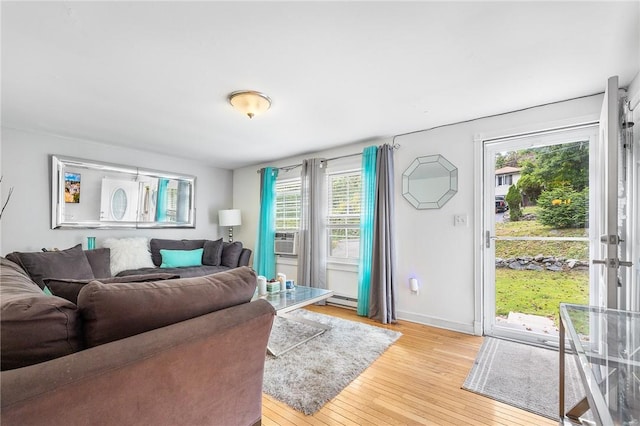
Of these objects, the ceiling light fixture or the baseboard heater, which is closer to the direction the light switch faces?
the ceiling light fixture

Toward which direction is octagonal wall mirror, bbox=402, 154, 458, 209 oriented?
toward the camera

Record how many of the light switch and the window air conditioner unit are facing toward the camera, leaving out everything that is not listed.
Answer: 2

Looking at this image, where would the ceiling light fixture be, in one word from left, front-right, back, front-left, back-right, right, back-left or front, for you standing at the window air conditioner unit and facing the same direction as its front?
front

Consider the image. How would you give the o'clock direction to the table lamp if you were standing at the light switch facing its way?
The table lamp is roughly at 3 o'clock from the light switch.

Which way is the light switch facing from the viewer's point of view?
toward the camera

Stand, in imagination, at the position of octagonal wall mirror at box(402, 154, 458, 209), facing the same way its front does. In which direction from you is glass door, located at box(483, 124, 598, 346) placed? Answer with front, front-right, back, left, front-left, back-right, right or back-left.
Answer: left

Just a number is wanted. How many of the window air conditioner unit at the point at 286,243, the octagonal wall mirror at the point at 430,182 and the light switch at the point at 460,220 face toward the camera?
3

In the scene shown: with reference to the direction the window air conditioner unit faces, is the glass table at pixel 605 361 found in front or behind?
in front

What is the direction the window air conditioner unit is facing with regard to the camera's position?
facing the viewer

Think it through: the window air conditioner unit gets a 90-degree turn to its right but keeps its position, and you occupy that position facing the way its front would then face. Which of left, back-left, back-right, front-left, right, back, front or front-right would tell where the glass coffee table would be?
left

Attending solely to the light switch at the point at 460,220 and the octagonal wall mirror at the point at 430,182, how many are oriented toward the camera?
2
